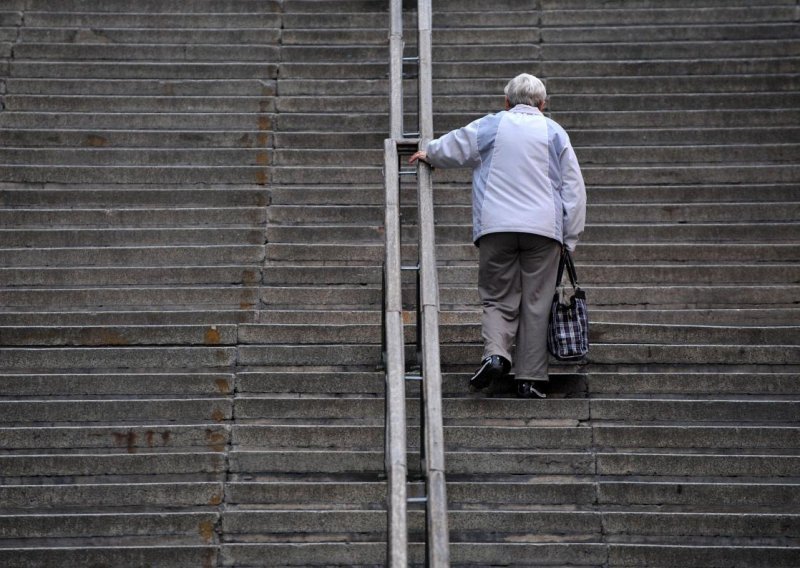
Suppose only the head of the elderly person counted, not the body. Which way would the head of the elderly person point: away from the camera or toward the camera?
away from the camera

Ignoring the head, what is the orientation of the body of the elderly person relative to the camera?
away from the camera
